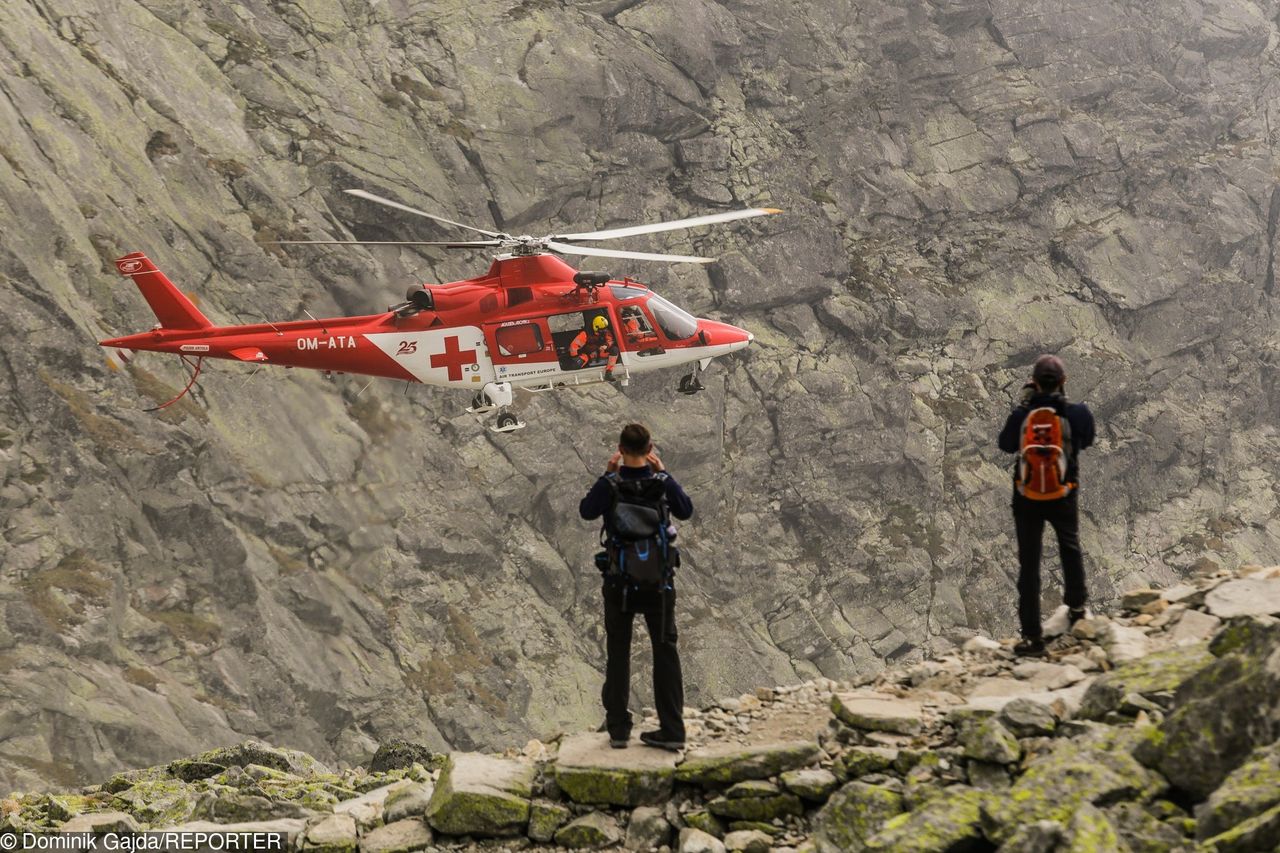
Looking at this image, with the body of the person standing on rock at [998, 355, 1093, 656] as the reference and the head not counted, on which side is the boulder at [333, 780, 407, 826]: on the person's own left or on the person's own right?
on the person's own left

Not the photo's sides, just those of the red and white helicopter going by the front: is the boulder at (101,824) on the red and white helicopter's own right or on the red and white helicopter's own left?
on the red and white helicopter's own right

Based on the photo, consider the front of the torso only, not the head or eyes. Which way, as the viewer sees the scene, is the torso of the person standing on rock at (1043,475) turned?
away from the camera

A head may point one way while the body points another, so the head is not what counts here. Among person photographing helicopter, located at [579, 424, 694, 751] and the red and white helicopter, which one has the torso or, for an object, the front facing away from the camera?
the person photographing helicopter

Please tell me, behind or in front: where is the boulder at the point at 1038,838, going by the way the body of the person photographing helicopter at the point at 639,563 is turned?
behind

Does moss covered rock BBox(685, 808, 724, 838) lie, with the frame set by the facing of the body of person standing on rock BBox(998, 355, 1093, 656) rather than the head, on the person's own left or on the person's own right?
on the person's own left

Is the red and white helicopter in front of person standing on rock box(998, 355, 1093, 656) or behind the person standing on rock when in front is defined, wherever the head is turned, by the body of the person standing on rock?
in front

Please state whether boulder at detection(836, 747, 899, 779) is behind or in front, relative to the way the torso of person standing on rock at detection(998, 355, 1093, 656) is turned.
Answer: behind

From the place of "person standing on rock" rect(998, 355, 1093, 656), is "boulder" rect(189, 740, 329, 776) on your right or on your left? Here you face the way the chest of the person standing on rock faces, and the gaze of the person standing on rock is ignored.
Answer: on your left

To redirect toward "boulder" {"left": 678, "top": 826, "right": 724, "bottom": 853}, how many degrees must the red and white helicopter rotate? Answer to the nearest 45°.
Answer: approximately 90° to its right

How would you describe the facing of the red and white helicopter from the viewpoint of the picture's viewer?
facing to the right of the viewer

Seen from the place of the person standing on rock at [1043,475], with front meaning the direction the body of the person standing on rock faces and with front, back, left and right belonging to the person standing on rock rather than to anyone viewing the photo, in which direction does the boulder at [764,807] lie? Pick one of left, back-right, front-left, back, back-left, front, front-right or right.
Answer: back-left

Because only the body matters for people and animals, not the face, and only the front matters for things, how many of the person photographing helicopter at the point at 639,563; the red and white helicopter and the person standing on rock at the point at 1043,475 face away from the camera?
2

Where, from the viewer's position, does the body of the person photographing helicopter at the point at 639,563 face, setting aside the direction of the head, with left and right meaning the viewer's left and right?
facing away from the viewer
